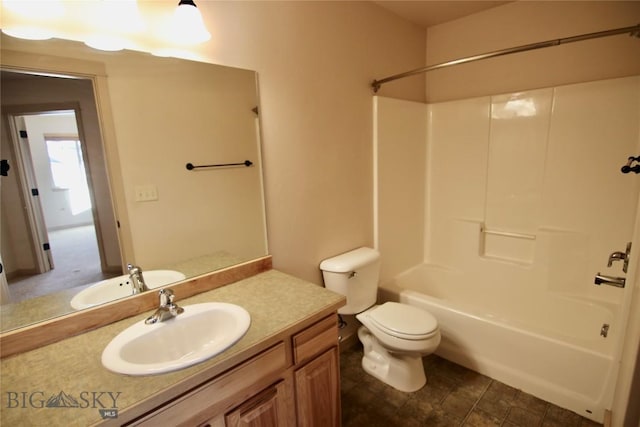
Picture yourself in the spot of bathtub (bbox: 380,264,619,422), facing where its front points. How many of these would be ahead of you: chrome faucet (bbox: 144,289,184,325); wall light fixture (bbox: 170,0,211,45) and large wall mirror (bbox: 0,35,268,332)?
3

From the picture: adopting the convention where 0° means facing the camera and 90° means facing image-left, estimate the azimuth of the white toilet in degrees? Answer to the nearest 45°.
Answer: approximately 315°

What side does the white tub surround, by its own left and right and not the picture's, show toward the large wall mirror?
front

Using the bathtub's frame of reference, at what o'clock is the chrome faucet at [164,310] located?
The chrome faucet is roughly at 12 o'clock from the bathtub.

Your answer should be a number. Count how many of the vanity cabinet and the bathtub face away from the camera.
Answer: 0

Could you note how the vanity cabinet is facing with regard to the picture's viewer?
facing the viewer and to the right of the viewer

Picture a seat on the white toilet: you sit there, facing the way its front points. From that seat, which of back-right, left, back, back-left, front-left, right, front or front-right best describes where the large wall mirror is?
right

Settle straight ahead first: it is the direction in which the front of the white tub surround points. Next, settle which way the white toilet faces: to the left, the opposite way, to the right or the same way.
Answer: to the left

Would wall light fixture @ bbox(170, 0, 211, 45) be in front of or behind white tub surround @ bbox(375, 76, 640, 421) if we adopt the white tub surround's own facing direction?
in front

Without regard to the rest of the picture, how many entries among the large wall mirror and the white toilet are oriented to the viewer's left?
0

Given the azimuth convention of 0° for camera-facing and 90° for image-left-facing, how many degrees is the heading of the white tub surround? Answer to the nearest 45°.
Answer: approximately 45°

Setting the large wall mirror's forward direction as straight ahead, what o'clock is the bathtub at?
The bathtub is roughly at 11 o'clock from the large wall mirror.

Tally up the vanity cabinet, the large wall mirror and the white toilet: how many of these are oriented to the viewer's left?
0

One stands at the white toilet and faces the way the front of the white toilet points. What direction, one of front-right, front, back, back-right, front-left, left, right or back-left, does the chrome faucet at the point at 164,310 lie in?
right
